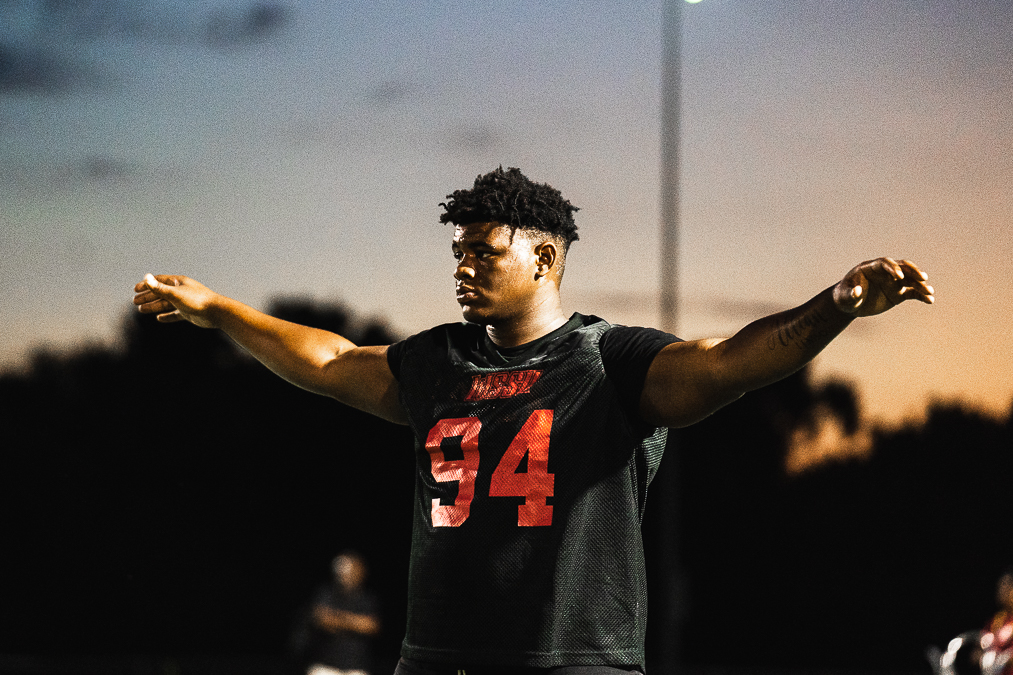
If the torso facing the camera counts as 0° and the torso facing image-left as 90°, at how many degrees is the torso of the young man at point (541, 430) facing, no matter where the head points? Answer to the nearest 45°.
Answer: approximately 45°

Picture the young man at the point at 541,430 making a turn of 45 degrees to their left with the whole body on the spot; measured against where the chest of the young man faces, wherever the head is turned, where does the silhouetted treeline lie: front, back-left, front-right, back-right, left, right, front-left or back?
back

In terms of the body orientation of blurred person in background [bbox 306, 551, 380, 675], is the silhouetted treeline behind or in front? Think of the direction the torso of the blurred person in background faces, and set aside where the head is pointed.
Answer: behind

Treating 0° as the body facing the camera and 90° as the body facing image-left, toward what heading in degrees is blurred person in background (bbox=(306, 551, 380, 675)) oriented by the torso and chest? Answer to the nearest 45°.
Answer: approximately 0°

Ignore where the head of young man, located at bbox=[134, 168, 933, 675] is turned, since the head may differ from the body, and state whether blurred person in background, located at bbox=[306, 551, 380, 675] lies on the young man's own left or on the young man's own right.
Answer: on the young man's own right

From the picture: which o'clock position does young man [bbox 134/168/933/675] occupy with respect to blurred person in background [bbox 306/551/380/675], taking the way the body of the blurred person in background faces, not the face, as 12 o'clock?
The young man is roughly at 12 o'clock from the blurred person in background.
